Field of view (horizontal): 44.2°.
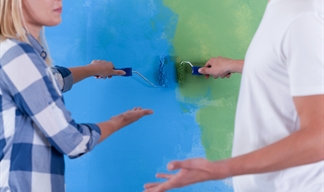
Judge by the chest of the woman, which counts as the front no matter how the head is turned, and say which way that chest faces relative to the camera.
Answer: to the viewer's right

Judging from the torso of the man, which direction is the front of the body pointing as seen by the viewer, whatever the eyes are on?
to the viewer's left

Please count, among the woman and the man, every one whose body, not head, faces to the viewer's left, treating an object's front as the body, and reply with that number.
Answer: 1

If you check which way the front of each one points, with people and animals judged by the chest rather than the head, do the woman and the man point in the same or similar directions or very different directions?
very different directions

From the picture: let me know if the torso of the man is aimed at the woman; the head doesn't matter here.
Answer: yes
